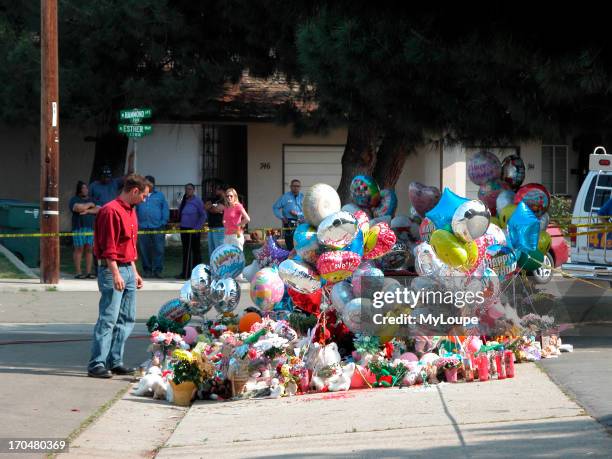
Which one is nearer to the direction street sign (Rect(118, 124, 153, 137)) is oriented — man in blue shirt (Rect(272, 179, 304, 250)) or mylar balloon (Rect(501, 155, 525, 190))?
the mylar balloon

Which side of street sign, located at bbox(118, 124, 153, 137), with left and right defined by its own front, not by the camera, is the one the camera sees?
front

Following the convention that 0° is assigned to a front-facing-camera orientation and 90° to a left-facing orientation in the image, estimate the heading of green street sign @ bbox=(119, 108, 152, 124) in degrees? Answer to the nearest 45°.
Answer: approximately 0°

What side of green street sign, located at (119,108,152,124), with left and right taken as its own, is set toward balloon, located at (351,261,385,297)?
front

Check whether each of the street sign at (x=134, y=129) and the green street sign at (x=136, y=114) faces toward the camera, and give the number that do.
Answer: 2

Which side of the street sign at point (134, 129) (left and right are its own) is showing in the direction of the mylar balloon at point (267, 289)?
front

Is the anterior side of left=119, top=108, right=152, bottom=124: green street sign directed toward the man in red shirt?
yes

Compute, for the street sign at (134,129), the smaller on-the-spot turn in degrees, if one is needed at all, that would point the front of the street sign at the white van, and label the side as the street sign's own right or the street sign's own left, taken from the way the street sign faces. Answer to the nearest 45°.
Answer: approximately 45° to the street sign's own left

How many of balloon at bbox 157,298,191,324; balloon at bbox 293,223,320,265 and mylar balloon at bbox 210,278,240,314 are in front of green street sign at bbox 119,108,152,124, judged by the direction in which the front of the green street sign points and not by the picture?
3

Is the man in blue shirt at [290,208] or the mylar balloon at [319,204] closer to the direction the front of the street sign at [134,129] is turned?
the mylar balloon

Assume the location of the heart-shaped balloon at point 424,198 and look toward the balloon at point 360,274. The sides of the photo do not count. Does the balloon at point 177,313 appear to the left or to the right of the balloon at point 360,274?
right

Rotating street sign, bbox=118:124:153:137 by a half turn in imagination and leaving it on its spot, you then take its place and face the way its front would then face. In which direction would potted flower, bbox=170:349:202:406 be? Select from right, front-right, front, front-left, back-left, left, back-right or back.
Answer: back

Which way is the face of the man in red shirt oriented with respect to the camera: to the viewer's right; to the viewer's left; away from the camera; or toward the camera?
to the viewer's right
